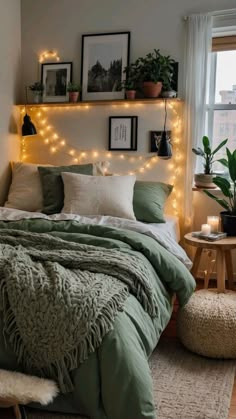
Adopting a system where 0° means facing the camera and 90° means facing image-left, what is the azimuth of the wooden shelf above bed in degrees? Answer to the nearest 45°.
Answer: approximately 0°

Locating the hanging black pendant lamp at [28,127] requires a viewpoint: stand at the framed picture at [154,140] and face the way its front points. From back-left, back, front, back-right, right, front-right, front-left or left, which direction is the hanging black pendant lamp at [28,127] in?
right

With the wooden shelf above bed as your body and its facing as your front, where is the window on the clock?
The window is roughly at 9 o'clock from the wooden shelf above bed.

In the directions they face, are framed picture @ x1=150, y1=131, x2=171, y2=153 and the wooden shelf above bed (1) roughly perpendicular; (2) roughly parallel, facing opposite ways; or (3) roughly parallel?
roughly parallel

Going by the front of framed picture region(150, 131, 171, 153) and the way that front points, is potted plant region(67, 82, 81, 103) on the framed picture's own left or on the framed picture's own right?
on the framed picture's own right

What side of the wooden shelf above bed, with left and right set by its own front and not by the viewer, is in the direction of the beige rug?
front

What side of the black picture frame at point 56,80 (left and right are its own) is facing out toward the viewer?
front

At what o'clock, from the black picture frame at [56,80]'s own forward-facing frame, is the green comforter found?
The green comforter is roughly at 12 o'clock from the black picture frame.

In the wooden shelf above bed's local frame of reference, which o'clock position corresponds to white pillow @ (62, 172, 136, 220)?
The white pillow is roughly at 12 o'clock from the wooden shelf above bed.

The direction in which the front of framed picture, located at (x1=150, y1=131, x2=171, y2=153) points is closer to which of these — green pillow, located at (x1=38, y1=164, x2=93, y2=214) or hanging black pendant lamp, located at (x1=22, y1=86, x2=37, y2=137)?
the green pillow

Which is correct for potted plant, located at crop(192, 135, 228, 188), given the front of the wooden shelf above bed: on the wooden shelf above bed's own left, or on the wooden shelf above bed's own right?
on the wooden shelf above bed's own left

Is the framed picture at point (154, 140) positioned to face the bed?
yes

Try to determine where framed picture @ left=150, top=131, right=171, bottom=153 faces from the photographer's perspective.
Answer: facing the viewer

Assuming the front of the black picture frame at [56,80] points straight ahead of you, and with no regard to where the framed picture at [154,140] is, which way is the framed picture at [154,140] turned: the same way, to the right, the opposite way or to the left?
the same way
